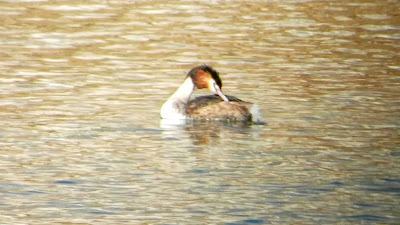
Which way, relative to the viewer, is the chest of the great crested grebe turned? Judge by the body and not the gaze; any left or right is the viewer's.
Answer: facing to the left of the viewer
